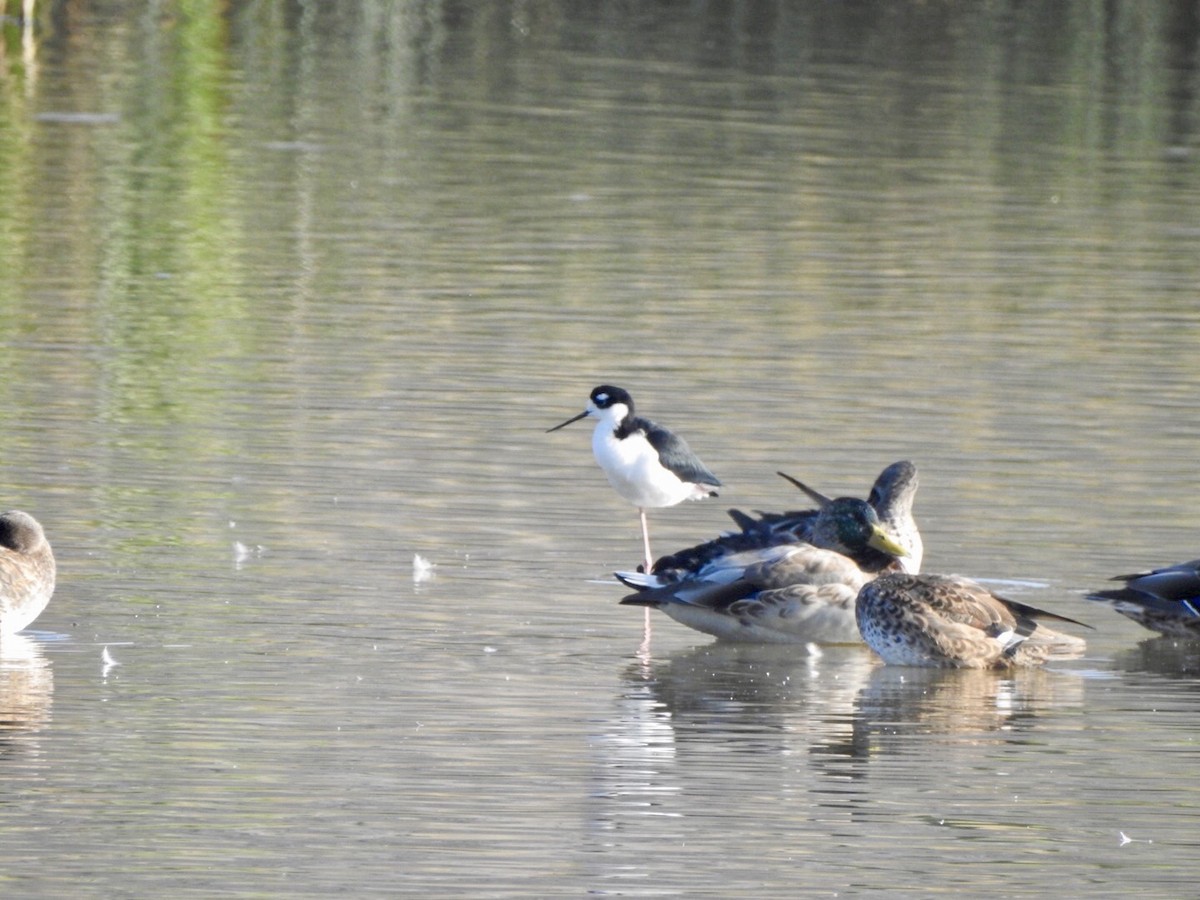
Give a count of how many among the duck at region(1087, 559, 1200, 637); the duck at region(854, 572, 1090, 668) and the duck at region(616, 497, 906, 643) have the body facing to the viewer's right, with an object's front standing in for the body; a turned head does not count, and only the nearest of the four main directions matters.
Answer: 2

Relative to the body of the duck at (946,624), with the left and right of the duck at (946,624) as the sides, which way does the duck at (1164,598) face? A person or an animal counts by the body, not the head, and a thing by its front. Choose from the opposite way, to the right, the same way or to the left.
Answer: the opposite way

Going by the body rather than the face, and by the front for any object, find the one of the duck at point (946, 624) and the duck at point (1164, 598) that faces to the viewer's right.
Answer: the duck at point (1164, 598)

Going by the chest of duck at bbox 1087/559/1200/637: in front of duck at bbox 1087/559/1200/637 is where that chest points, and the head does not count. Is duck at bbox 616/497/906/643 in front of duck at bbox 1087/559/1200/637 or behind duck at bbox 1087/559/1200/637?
behind

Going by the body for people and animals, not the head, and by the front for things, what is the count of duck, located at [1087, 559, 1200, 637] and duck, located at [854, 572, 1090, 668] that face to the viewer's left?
1

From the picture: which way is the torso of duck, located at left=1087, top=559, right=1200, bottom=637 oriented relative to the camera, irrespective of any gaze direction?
to the viewer's right

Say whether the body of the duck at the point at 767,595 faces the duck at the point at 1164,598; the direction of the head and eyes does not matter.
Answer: yes

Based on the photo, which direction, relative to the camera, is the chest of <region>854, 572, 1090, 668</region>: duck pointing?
to the viewer's left

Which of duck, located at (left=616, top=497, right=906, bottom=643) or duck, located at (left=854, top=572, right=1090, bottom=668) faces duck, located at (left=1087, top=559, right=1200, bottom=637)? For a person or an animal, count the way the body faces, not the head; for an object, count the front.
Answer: duck, located at (left=616, top=497, right=906, bottom=643)

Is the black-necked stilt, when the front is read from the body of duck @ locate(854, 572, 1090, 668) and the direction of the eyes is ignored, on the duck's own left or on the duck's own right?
on the duck's own right

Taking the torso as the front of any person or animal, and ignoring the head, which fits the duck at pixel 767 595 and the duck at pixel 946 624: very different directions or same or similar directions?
very different directions

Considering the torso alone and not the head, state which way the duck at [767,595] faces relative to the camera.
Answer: to the viewer's right

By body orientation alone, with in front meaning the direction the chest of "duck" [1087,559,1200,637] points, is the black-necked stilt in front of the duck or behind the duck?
behind

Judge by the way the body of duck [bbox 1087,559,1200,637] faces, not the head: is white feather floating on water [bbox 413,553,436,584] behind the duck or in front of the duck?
behind

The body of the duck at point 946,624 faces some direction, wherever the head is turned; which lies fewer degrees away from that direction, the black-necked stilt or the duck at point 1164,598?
the black-necked stilt
